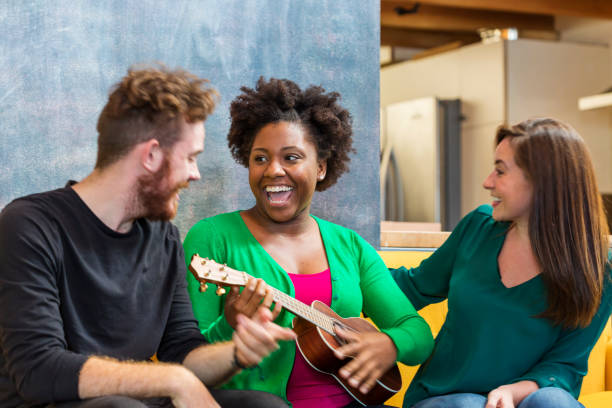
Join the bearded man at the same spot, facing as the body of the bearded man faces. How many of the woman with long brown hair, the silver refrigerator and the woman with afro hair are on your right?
0

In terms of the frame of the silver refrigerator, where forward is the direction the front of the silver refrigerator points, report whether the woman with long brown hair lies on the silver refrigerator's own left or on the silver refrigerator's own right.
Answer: on the silver refrigerator's own left

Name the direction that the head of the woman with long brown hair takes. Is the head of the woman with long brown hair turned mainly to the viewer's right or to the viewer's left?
to the viewer's left

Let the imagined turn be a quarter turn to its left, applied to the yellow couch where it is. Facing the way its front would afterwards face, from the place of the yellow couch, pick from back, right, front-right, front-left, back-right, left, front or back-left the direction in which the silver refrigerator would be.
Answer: left

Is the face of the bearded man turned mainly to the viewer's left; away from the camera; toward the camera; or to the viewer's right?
to the viewer's right

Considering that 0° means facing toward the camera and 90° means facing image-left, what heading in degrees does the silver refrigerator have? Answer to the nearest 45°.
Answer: approximately 45°

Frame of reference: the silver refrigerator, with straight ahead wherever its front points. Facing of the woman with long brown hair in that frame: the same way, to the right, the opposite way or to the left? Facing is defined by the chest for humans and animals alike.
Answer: the same way

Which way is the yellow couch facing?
toward the camera

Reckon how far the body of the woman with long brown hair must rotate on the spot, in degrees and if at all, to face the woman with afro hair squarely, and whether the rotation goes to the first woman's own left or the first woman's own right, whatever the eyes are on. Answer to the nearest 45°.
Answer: approximately 45° to the first woman's own right

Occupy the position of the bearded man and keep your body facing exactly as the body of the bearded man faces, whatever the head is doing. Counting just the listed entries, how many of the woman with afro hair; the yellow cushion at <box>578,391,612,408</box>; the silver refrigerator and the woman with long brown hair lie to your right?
0

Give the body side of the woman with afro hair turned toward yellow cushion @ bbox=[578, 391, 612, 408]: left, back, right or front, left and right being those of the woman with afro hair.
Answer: left

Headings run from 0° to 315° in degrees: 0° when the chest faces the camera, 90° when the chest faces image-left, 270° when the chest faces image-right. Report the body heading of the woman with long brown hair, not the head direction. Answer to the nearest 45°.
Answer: approximately 45°

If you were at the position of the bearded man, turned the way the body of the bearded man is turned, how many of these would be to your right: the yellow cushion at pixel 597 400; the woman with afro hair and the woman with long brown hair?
0

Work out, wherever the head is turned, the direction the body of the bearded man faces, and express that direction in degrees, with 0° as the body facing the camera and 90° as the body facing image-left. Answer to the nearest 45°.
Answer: approximately 315°

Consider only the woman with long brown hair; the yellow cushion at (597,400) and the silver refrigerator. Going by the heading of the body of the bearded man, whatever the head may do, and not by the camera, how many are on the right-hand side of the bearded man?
0
